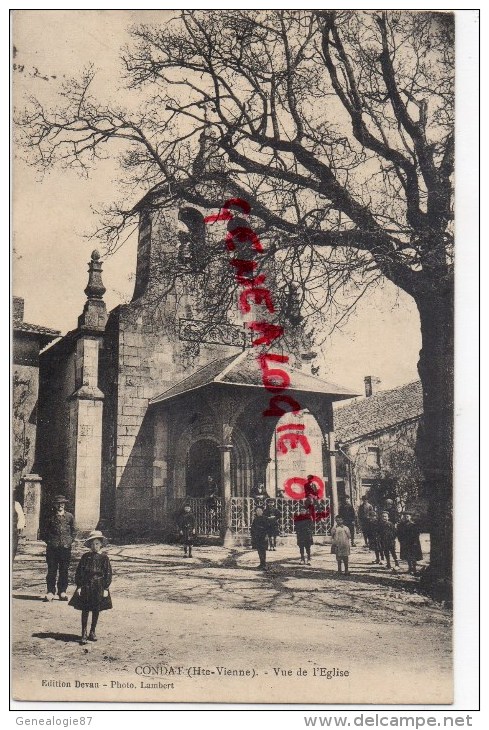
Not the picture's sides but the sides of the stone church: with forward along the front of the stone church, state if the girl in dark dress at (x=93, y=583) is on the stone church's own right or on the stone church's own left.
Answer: on the stone church's own right

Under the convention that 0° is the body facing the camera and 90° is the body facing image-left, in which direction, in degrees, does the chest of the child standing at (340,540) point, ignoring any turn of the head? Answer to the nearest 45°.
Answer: approximately 0°

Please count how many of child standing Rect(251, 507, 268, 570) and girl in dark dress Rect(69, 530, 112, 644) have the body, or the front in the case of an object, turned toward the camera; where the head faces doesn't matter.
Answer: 2

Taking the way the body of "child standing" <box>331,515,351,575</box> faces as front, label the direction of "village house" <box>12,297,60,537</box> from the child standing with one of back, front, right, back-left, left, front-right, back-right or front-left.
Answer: right

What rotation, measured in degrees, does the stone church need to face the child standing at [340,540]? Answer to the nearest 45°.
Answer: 0° — it already faces them

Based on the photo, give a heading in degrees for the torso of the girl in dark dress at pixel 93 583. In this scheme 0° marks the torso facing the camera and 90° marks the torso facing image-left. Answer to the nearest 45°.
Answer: approximately 0°
